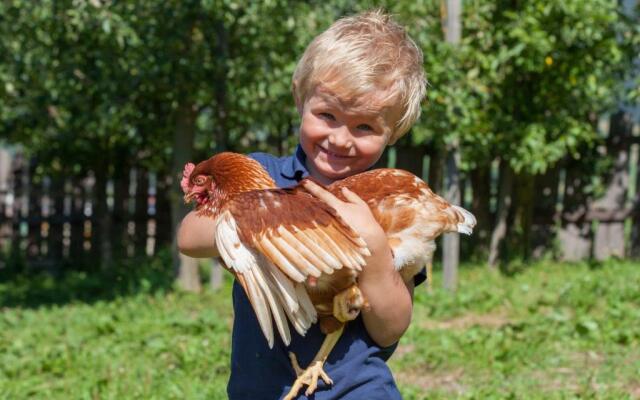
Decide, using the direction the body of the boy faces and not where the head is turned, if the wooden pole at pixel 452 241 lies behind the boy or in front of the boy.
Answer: behind

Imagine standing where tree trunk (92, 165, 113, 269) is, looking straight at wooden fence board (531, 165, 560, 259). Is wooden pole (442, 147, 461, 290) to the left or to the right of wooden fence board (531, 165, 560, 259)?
right

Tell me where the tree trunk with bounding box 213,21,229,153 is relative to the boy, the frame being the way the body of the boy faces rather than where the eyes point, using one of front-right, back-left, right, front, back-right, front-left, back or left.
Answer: back

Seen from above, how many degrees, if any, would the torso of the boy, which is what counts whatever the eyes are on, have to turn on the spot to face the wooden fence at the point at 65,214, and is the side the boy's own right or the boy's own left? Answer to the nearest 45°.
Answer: approximately 180°

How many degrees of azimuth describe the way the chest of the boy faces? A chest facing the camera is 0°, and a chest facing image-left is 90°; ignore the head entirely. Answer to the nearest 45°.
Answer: approximately 0°

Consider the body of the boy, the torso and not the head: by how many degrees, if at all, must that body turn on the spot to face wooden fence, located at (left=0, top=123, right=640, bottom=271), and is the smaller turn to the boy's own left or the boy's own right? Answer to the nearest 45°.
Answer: approximately 180°

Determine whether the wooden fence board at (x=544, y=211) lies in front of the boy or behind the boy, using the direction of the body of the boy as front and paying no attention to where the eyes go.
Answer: behind

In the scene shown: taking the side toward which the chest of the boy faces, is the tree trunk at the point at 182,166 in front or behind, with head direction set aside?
behind

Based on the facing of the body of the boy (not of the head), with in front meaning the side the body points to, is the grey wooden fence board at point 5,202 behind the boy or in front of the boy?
behind
